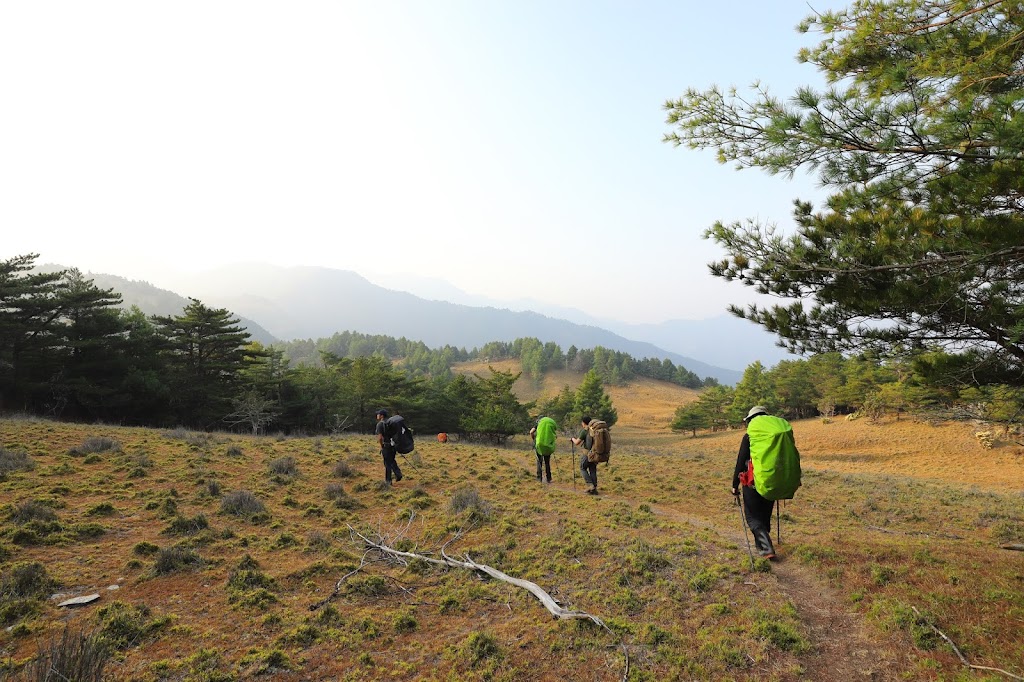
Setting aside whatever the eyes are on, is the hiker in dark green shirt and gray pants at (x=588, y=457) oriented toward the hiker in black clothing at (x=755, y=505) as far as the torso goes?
no

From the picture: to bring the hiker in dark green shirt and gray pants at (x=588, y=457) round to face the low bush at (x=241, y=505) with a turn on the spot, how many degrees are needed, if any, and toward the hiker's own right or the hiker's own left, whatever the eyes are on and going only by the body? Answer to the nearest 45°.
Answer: approximately 45° to the hiker's own left

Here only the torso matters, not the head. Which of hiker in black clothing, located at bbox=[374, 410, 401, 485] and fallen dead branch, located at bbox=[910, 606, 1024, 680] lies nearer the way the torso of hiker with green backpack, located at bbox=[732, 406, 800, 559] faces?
the hiker in black clothing

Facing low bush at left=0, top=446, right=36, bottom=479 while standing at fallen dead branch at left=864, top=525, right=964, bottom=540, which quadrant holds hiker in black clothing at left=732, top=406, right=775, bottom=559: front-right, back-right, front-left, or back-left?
front-left

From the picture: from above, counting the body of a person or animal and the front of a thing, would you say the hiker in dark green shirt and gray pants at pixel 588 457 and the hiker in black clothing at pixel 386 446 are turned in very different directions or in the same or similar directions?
same or similar directions

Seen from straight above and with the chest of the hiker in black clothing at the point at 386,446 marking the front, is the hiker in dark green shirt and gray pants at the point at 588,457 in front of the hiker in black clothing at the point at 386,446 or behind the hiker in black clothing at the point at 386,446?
behind

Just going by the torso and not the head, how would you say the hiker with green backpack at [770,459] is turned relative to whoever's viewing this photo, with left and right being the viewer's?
facing away from the viewer and to the left of the viewer

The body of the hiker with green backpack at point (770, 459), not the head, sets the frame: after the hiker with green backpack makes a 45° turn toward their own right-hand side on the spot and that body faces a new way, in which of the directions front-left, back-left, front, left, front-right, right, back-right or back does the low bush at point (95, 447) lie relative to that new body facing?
left

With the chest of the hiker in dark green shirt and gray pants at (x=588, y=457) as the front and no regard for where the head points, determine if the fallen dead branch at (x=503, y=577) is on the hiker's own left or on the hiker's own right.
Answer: on the hiker's own left

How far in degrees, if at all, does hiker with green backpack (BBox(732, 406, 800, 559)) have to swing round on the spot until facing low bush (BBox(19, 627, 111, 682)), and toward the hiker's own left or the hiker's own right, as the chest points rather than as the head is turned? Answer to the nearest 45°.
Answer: approximately 90° to the hiker's own left

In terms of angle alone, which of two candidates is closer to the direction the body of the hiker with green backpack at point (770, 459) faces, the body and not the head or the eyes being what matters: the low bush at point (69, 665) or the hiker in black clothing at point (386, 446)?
the hiker in black clothing

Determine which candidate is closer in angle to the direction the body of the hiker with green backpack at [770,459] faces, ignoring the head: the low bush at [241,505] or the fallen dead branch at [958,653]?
the low bush

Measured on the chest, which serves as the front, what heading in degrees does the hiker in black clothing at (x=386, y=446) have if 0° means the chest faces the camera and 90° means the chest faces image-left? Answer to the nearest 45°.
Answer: approximately 90°
